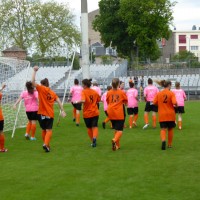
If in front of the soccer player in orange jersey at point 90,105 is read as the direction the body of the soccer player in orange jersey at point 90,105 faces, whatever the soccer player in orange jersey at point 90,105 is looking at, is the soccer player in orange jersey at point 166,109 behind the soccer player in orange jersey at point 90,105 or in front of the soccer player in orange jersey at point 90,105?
behind

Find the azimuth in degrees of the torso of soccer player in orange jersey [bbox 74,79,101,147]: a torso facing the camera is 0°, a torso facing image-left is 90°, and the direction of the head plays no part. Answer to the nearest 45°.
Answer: approximately 135°

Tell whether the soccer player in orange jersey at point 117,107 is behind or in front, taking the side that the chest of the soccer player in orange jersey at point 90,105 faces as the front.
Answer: behind

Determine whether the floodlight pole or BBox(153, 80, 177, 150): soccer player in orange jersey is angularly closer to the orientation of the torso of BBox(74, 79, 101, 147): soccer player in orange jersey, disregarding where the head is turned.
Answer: the floodlight pole

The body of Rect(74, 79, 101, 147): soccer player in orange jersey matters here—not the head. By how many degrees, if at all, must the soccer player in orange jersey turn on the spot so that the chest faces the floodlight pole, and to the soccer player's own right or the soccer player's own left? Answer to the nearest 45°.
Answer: approximately 45° to the soccer player's own right
